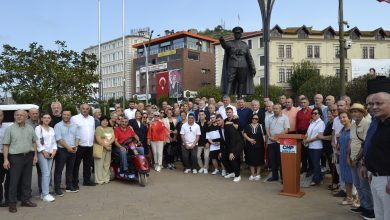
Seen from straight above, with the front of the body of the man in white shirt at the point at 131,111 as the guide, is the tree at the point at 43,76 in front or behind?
behind

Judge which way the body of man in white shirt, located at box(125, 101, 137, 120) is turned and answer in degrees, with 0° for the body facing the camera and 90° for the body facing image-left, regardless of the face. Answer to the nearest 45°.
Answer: approximately 0°

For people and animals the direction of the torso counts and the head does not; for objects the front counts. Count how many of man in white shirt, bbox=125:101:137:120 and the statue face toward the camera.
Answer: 2

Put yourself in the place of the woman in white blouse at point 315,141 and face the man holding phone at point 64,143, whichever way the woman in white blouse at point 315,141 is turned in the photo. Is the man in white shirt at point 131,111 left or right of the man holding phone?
right

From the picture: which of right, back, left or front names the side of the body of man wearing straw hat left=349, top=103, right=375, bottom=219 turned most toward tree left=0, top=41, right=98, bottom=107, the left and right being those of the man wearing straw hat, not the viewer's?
right

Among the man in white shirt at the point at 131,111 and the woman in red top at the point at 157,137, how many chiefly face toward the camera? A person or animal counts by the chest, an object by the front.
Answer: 2

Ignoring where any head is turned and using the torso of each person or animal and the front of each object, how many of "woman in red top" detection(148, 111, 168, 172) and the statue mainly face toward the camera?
2
